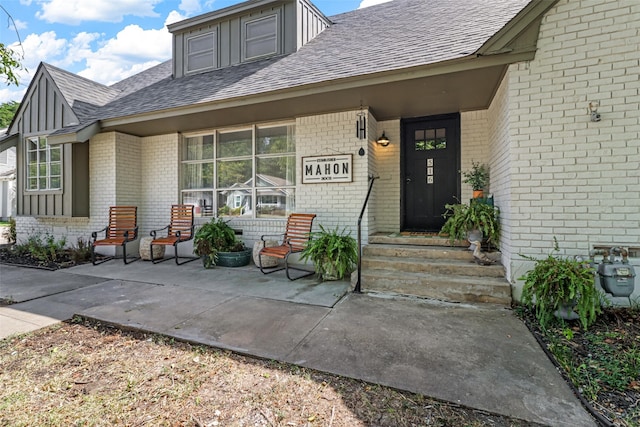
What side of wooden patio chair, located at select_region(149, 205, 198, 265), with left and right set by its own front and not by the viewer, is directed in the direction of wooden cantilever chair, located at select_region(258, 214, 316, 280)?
left

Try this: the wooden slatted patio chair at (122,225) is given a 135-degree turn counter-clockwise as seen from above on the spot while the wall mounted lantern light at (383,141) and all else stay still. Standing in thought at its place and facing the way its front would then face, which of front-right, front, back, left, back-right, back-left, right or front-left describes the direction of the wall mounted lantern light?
front-right

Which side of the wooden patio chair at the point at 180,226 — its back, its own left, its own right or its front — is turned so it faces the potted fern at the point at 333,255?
left

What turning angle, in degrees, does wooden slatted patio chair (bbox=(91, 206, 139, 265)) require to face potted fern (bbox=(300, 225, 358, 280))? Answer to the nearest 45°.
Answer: approximately 90° to its left

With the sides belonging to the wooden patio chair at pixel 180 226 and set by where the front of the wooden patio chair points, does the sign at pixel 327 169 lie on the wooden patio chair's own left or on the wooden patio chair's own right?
on the wooden patio chair's own left

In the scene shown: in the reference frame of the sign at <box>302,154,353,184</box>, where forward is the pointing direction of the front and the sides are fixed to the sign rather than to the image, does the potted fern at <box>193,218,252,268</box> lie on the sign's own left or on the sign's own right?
on the sign's own right

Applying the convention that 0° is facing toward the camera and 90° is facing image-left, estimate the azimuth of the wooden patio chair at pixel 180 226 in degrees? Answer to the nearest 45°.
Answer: approximately 45°

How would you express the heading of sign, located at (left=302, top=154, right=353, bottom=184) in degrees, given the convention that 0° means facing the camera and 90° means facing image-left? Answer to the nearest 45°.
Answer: approximately 0°
